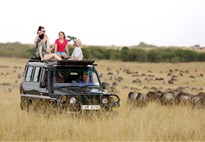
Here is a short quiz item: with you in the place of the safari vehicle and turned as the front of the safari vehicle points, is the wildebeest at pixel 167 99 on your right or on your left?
on your left

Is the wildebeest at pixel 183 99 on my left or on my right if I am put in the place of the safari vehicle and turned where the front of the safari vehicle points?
on my left

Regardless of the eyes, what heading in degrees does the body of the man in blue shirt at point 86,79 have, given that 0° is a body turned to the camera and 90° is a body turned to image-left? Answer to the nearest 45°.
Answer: approximately 0°
